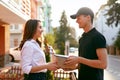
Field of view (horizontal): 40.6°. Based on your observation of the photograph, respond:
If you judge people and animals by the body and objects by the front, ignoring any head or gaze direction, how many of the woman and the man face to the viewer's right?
1

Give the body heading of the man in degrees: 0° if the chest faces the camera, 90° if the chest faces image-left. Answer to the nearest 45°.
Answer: approximately 90°

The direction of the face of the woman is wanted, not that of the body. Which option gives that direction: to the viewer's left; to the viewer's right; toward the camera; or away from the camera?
to the viewer's right

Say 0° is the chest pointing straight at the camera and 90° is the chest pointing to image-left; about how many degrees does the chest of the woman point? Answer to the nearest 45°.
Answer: approximately 270°

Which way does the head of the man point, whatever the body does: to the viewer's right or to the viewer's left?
to the viewer's left

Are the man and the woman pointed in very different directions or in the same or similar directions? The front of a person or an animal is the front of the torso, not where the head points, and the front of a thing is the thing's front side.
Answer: very different directions

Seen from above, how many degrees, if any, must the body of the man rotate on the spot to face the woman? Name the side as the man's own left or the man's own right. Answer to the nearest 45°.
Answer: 0° — they already face them

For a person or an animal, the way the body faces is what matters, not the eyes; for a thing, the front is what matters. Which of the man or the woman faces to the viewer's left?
the man
